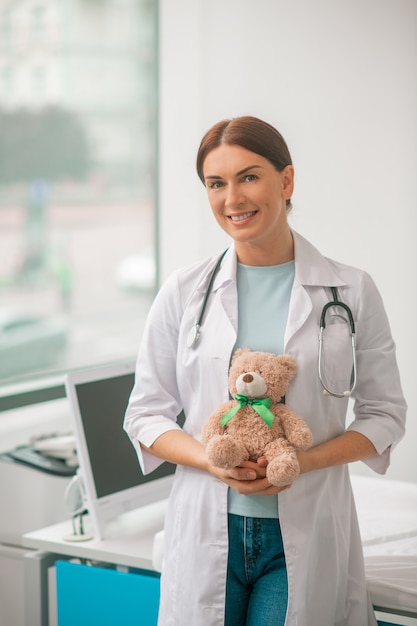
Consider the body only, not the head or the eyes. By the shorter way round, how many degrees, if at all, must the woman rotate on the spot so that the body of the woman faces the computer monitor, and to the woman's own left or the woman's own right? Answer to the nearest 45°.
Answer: approximately 135° to the woman's own right

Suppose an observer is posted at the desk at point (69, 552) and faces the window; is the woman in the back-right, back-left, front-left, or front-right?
back-right

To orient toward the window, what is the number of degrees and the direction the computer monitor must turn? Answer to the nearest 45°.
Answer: approximately 135° to its left

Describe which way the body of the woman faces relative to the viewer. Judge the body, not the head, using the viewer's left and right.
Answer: facing the viewer

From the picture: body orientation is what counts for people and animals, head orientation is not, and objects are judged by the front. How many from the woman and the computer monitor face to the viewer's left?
0

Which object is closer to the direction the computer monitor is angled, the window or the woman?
the woman

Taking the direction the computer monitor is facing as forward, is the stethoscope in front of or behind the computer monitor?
in front
